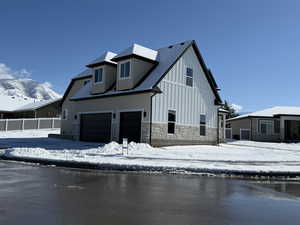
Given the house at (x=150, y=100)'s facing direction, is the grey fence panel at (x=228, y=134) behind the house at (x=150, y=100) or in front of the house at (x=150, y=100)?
behind

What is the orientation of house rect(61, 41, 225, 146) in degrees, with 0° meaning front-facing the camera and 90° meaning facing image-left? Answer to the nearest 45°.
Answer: approximately 45°

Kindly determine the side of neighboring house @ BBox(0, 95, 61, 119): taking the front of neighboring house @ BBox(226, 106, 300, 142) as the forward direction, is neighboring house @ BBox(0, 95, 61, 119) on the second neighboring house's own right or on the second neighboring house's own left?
on the second neighboring house's own right

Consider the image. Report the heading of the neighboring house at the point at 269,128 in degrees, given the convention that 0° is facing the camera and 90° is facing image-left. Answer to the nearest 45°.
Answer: approximately 0°

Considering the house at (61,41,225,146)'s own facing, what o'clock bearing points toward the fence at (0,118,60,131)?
The fence is roughly at 3 o'clock from the house.
